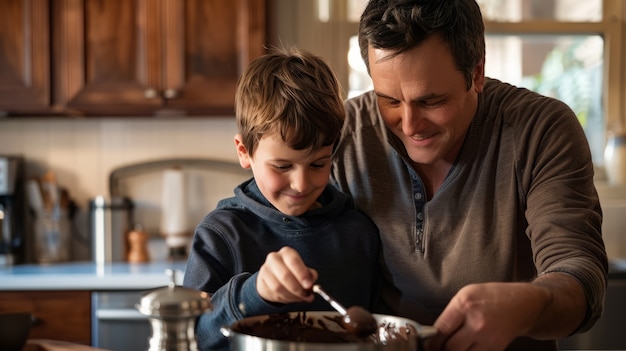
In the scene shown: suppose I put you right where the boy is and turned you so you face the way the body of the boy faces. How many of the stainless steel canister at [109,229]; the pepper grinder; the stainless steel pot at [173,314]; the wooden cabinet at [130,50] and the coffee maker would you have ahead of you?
1

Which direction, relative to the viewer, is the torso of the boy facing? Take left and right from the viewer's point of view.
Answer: facing the viewer

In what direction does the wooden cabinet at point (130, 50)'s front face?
toward the camera

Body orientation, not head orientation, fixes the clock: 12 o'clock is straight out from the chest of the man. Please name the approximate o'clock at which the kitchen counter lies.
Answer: The kitchen counter is roughly at 3 o'clock from the man.

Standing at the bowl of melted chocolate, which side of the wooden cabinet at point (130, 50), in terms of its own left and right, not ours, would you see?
front

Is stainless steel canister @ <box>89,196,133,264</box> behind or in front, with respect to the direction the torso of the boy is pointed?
behind

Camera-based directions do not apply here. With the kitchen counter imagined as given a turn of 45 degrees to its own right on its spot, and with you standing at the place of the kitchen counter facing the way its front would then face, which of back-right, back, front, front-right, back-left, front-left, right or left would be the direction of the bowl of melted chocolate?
front-left

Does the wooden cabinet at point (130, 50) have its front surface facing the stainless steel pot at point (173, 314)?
yes

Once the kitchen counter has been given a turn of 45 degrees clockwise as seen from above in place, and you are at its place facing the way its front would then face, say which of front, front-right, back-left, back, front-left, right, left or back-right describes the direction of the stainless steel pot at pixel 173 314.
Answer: front-left

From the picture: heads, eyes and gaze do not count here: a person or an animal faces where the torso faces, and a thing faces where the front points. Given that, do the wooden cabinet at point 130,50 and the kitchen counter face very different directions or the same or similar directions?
same or similar directions

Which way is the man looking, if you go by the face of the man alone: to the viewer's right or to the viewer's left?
to the viewer's left

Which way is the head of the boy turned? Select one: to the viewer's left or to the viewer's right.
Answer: to the viewer's right

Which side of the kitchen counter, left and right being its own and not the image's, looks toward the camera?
front

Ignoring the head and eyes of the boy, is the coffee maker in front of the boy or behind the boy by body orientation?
behind

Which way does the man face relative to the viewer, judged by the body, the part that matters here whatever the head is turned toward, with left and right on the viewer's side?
facing the viewer and to the left of the viewer

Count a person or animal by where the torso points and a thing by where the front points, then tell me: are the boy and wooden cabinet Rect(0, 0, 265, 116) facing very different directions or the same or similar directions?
same or similar directions
